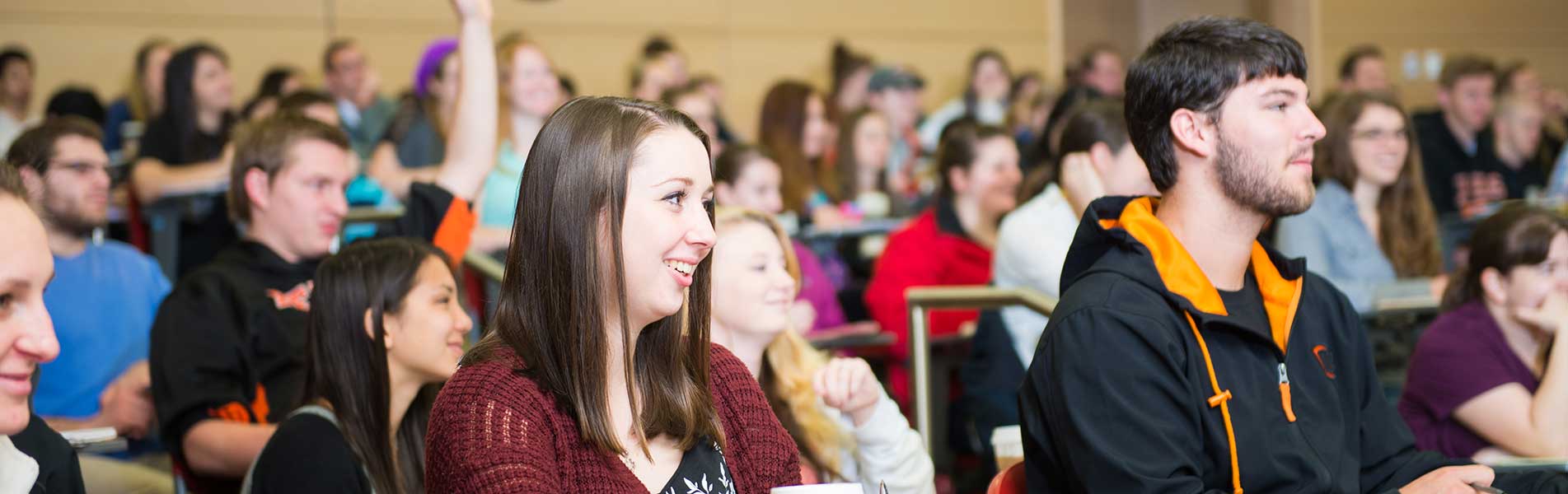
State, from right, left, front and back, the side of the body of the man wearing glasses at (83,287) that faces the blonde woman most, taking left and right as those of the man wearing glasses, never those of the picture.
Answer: front

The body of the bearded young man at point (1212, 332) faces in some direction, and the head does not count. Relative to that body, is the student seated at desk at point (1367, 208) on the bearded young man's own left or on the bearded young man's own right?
on the bearded young man's own left

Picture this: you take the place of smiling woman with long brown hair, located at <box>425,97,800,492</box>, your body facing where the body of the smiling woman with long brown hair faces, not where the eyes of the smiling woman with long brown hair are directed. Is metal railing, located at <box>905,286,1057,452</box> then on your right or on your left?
on your left

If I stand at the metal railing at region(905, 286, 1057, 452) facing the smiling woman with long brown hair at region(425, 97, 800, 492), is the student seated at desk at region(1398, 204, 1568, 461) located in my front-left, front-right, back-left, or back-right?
back-left

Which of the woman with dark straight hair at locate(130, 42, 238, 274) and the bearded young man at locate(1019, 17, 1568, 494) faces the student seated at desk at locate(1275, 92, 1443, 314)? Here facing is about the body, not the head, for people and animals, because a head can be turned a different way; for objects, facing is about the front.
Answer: the woman with dark straight hair

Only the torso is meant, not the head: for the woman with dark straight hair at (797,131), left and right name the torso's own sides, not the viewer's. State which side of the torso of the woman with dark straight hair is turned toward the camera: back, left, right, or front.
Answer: right

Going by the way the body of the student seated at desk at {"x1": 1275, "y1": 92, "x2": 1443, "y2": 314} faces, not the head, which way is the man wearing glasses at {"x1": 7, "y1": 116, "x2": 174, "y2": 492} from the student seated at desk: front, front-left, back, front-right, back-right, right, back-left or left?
right

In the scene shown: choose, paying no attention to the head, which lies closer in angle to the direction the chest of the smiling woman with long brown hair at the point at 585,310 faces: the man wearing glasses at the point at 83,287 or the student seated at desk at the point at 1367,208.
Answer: the student seated at desk

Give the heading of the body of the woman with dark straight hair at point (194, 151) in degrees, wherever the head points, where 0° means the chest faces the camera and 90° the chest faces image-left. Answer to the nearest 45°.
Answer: approximately 315°

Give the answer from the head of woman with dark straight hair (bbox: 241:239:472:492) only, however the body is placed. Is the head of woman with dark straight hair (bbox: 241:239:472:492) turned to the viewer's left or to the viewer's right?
to the viewer's right

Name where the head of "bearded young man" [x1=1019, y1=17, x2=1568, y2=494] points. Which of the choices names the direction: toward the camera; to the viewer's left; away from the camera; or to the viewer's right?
to the viewer's right
